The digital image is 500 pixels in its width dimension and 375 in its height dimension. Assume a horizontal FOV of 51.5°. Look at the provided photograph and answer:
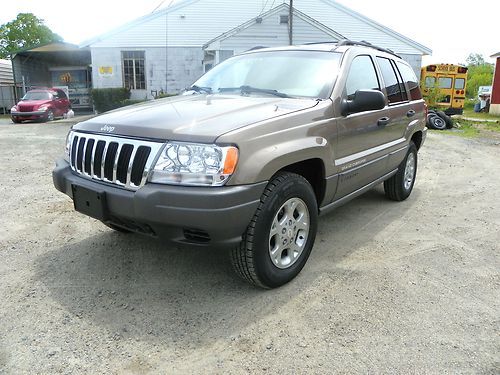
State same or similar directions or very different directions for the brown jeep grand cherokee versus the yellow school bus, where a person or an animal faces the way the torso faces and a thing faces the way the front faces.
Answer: very different directions

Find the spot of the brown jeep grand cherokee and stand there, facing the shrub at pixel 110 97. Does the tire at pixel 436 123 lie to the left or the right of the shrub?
right

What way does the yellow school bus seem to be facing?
away from the camera

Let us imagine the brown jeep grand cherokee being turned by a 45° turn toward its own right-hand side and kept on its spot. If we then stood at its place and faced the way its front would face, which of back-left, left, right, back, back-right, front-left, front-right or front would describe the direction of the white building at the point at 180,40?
right

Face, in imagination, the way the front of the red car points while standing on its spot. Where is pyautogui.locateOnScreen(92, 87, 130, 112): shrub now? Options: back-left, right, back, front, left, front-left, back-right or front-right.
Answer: back

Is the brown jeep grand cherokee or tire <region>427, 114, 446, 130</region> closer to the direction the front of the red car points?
the brown jeep grand cherokee

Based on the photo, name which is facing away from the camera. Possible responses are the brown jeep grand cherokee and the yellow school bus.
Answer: the yellow school bus

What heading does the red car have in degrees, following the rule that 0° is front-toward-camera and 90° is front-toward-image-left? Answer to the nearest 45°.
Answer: approximately 45°

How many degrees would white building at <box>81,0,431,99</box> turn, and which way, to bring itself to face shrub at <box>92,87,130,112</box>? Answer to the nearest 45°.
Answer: approximately 90° to its right

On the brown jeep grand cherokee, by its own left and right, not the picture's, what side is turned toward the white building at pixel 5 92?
right

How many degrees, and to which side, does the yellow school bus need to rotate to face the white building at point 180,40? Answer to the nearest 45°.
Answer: approximately 90° to its left

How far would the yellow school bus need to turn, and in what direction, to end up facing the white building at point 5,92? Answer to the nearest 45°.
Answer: approximately 90° to its left

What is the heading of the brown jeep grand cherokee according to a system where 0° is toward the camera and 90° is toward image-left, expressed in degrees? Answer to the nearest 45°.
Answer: approximately 45°

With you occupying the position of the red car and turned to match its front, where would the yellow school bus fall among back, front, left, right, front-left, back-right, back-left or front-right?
back-left
